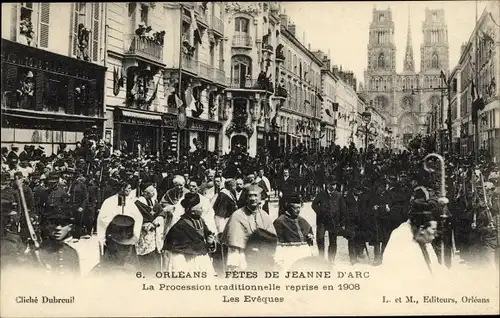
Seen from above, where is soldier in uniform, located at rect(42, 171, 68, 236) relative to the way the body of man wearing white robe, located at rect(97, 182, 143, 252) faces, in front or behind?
behind

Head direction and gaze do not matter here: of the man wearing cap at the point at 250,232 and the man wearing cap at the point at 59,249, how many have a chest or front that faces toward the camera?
2

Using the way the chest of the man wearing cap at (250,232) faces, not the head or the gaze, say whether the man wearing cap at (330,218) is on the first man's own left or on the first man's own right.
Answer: on the first man's own left

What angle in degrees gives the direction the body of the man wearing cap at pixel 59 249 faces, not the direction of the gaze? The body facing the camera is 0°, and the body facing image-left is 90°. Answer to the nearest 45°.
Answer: approximately 0°

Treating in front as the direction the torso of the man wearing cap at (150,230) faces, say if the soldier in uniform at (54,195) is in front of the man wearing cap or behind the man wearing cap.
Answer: behind

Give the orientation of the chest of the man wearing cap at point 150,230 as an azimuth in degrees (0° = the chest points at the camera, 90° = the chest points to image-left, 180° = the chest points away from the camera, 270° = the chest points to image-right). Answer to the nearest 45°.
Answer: approximately 315°

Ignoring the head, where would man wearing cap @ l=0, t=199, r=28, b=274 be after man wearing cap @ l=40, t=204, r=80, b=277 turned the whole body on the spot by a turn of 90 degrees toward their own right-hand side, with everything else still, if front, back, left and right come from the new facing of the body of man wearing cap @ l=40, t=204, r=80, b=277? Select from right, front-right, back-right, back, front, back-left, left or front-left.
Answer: front-right

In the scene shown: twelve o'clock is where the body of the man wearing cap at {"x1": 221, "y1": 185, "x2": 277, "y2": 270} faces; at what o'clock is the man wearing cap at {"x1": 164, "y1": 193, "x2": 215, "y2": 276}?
the man wearing cap at {"x1": 164, "y1": 193, "x2": 215, "y2": 276} is roughly at 3 o'clock from the man wearing cap at {"x1": 221, "y1": 185, "x2": 277, "y2": 270}.
